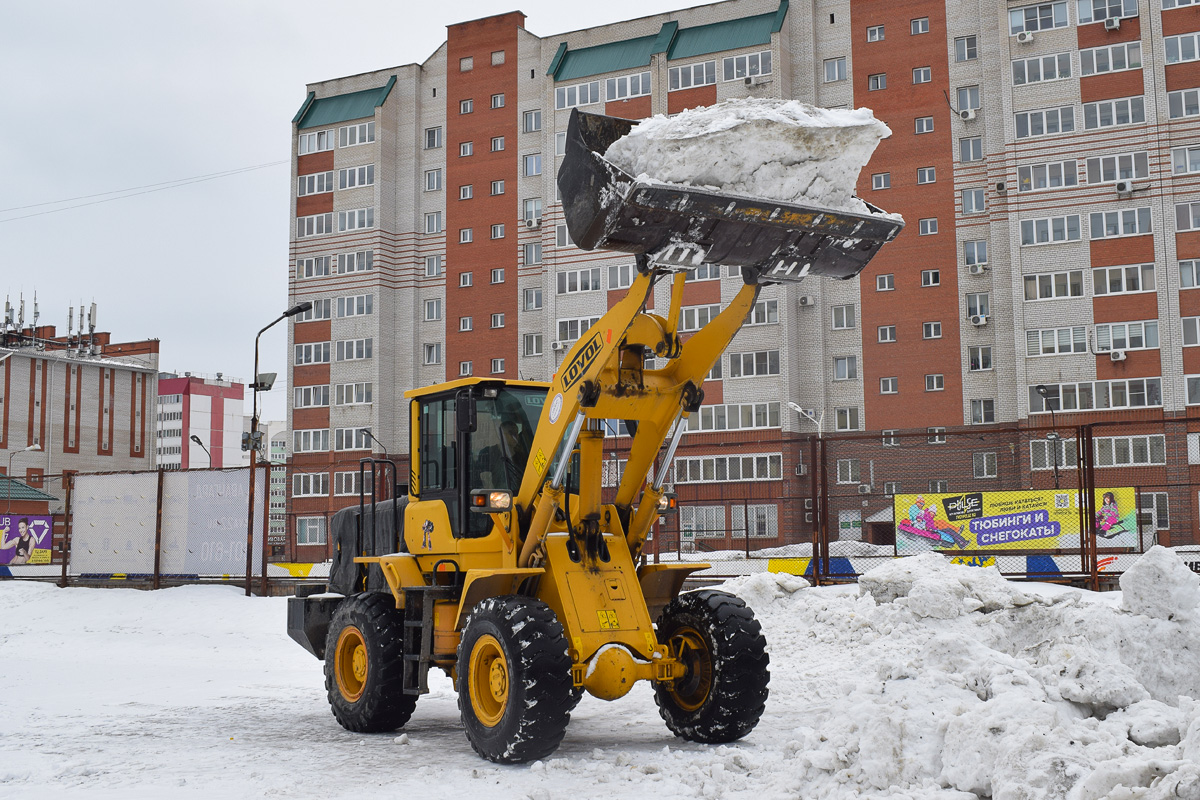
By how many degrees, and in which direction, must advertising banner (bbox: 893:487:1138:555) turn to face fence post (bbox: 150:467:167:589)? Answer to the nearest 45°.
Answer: approximately 90° to its right

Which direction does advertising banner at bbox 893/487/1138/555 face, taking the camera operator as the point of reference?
facing the viewer

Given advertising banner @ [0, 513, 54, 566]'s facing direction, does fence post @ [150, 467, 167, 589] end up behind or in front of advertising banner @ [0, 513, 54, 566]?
in front

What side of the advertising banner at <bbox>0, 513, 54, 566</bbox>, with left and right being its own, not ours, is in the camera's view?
front

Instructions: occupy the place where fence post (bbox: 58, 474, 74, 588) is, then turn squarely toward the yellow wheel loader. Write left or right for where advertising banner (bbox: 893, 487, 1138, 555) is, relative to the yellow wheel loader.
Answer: left

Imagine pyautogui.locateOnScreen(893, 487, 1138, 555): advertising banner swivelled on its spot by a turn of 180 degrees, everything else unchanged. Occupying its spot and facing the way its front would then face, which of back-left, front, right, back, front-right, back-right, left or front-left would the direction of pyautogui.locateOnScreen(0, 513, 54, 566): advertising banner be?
left

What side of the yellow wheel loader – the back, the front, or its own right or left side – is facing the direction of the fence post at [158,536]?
back

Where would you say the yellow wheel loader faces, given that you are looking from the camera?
facing the viewer and to the right of the viewer

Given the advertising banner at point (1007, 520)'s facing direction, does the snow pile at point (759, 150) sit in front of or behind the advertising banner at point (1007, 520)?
in front

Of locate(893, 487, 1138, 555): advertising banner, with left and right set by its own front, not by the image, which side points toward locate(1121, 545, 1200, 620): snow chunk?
front

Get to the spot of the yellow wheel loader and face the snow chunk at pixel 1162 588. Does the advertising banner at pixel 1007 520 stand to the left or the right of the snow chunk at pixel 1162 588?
left
